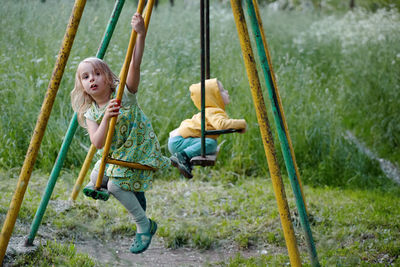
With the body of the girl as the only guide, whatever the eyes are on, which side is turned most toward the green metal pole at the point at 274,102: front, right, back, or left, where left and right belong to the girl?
left

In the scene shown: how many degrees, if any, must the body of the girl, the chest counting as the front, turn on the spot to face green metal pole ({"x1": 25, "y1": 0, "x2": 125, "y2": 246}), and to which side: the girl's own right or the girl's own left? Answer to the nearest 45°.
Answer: approximately 90° to the girl's own right

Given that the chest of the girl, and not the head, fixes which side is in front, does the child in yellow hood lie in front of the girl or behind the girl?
behind

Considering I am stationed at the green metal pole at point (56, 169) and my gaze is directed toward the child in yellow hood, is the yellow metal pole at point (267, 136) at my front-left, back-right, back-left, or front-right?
front-right

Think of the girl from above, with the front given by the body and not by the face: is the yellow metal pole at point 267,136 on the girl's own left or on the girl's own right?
on the girl's own left

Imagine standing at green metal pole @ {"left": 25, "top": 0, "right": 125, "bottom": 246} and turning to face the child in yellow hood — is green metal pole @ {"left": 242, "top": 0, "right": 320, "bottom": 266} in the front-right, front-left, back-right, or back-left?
front-right

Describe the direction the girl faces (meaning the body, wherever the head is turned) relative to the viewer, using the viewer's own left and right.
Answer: facing the viewer and to the left of the viewer
